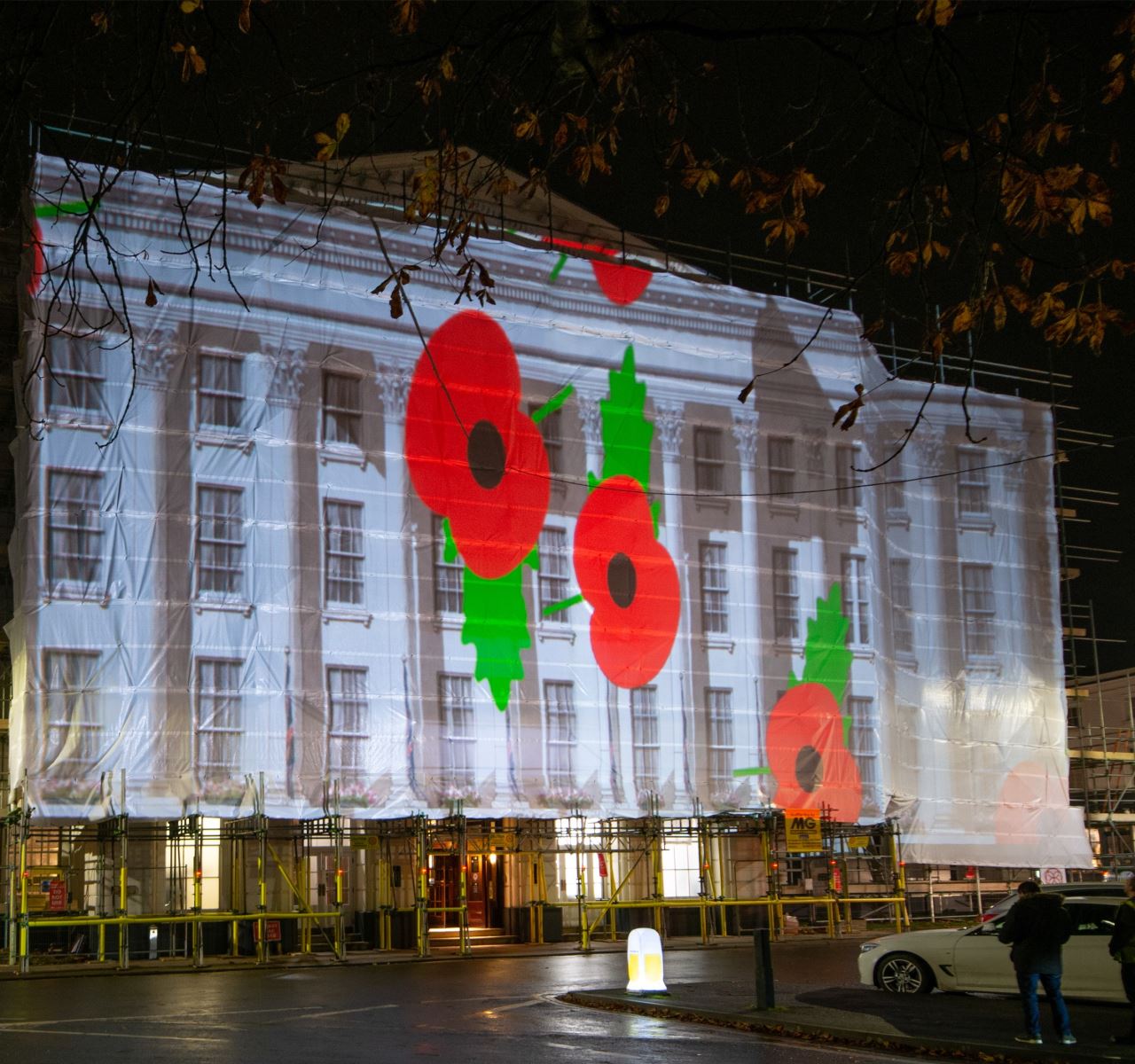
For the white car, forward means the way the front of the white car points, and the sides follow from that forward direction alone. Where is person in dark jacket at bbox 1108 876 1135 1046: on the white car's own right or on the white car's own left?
on the white car's own left

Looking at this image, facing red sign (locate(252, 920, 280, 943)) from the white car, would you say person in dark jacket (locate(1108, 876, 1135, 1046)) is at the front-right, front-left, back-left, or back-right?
back-left

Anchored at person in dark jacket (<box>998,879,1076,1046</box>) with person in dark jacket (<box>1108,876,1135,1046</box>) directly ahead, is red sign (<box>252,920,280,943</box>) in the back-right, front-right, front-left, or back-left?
back-left

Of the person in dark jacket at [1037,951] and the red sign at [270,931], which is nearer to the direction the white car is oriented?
the red sign

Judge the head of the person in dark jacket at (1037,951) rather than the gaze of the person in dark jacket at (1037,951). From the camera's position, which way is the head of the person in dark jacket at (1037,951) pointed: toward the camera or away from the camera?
away from the camera

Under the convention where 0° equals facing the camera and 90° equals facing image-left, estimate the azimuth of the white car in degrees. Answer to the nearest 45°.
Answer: approximately 90°

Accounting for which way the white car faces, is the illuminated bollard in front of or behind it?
in front
